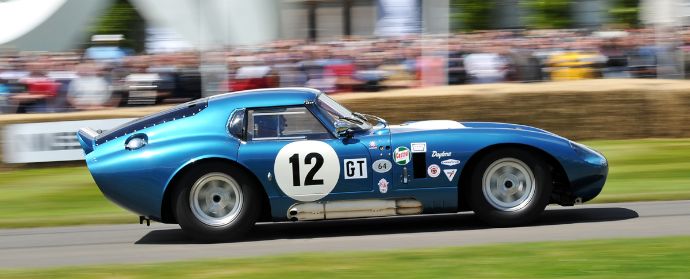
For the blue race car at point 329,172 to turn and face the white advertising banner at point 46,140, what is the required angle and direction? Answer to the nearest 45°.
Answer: approximately 135° to its left

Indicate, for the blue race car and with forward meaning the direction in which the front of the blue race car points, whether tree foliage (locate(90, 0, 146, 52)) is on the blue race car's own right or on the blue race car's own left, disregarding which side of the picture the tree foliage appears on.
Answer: on the blue race car's own left

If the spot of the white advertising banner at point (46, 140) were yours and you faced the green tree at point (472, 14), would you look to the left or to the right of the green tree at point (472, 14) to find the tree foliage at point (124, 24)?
left

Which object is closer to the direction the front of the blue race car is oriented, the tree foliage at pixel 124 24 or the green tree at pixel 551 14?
the green tree

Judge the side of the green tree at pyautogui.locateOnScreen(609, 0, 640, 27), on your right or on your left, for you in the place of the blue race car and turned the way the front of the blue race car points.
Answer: on your left

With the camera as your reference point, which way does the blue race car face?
facing to the right of the viewer

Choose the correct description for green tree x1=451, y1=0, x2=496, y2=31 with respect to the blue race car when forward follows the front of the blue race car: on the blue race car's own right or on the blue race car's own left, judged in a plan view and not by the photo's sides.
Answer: on the blue race car's own left

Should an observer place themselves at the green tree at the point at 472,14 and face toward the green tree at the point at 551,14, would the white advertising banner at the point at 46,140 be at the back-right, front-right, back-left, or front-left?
back-right

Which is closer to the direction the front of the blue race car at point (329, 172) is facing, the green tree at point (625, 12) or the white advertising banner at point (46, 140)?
the green tree
